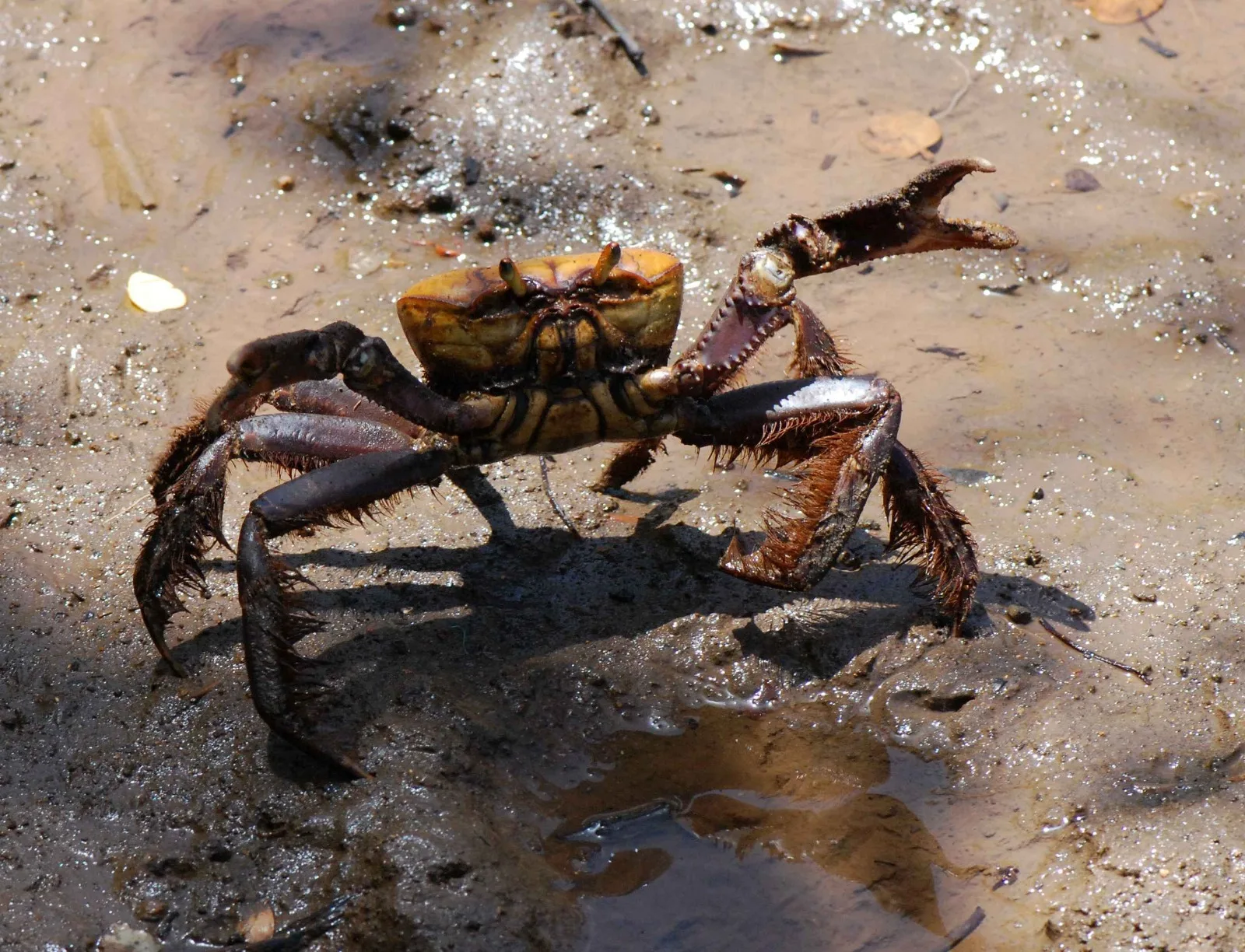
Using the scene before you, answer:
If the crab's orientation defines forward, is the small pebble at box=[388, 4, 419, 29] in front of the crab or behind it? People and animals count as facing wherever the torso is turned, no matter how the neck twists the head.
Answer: behind

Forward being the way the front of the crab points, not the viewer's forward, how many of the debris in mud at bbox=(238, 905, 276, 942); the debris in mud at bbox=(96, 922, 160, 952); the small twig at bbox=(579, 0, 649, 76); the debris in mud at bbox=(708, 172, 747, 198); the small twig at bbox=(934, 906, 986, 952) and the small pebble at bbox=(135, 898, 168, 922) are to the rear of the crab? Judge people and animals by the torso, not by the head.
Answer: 2

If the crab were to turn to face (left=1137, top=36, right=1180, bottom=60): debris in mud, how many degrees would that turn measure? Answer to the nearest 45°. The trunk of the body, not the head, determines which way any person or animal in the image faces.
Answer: approximately 135° to its left

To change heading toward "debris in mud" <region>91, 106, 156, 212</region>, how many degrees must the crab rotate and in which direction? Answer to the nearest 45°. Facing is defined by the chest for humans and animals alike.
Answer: approximately 135° to its right

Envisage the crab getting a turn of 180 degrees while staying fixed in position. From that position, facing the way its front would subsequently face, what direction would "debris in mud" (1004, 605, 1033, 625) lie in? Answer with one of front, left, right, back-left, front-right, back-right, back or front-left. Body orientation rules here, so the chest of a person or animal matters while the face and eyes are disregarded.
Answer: right

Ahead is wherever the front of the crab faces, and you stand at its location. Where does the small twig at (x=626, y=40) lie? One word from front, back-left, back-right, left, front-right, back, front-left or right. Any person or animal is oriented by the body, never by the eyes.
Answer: back

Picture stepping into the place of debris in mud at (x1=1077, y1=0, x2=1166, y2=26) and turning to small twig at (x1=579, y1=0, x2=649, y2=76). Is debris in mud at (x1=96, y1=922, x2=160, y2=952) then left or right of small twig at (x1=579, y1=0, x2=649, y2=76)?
left

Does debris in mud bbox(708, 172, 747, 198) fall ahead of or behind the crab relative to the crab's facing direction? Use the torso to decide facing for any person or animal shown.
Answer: behind

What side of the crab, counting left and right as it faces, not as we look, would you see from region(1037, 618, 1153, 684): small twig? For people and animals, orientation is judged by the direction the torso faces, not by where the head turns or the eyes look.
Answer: left

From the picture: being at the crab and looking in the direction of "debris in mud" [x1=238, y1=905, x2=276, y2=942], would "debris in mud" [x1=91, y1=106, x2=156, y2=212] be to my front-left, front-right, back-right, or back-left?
back-right

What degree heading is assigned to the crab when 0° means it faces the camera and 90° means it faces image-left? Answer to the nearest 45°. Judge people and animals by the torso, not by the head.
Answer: approximately 0°

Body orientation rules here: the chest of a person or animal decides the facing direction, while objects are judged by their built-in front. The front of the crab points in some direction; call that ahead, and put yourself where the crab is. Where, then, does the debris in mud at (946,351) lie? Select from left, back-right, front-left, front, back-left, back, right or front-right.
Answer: back-left

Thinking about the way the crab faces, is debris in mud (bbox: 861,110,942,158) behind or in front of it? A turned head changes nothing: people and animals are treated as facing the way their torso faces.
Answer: behind

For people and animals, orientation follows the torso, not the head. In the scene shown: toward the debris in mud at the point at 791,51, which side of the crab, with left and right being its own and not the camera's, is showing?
back

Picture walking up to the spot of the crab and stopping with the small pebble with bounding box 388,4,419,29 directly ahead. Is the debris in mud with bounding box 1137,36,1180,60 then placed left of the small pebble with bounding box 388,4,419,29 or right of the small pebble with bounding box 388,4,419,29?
right

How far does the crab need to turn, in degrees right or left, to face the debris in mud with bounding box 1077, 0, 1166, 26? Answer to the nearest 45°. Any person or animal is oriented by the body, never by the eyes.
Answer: approximately 135° to its left
